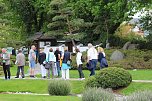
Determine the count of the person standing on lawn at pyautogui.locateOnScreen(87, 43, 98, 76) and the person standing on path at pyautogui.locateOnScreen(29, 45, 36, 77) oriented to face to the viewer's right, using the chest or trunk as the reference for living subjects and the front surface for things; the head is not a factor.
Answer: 1

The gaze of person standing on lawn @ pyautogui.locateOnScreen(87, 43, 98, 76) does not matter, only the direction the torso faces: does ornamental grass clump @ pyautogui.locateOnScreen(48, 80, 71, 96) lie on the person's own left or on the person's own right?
on the person's own left

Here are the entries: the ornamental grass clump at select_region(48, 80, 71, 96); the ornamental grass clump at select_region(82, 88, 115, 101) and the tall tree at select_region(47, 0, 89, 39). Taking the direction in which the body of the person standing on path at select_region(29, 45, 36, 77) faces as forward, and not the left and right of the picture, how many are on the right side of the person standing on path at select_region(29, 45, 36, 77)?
2

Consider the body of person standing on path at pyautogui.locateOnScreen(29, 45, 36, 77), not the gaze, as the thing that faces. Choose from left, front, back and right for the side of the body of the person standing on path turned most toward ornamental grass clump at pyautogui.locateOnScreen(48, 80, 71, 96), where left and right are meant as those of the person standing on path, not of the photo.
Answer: right

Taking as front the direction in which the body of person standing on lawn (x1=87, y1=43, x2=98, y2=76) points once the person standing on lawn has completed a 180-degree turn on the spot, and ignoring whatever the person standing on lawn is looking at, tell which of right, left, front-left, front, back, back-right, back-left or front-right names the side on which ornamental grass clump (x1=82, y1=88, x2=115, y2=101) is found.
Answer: front-right

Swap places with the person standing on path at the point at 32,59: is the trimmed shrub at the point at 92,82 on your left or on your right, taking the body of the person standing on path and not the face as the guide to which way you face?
on your right
